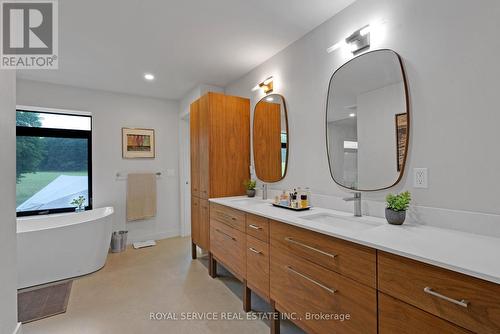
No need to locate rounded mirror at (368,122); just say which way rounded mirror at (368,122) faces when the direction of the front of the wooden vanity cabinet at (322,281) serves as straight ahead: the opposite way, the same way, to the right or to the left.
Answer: the same way

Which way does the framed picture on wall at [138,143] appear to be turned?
toward the camera

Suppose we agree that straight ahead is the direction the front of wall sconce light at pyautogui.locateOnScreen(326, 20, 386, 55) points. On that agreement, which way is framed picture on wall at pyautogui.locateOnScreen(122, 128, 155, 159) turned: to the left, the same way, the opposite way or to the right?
to the left

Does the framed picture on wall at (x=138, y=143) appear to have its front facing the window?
no

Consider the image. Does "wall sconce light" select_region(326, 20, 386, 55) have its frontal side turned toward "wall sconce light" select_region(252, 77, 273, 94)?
no

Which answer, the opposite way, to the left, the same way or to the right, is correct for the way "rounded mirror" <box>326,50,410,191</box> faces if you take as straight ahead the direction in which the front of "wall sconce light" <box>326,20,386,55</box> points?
the same way

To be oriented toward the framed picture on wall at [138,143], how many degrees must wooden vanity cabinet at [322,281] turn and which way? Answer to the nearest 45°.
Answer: approximately 90° to its right

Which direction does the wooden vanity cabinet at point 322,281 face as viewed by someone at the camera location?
facing the viewer and to the left of the viewer

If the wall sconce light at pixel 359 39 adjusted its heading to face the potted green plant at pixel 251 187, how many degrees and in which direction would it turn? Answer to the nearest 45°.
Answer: approximately 90° to its right

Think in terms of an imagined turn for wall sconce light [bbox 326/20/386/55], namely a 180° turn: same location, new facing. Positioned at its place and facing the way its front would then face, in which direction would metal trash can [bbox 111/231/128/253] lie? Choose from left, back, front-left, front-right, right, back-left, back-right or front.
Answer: back-left

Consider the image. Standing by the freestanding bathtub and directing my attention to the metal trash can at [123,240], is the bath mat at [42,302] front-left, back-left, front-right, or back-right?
back-right

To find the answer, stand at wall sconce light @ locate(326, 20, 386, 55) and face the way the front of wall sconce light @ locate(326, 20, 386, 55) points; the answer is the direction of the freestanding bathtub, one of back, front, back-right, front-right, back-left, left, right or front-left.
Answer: front-right

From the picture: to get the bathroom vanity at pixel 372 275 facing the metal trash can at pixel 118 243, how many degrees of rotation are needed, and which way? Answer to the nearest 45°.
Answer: approximately 45° to its right

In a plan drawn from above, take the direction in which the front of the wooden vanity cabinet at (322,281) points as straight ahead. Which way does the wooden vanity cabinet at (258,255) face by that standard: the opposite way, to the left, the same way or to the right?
the same way

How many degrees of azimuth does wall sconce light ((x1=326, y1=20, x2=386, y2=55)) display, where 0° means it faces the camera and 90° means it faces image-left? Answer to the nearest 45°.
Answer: approximately 45°

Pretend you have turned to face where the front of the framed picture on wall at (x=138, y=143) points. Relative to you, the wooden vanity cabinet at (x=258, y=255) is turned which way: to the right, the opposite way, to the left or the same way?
to the right

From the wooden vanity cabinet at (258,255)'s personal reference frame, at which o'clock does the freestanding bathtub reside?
The freestanding bathtub is roughly at 2 o'clock from the wooden vanity cabinet.
